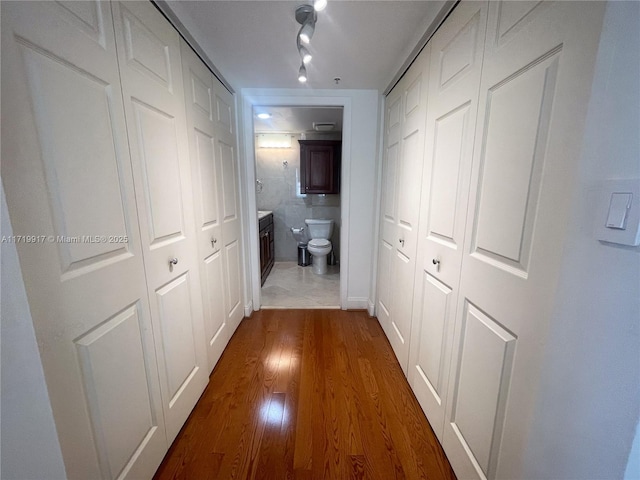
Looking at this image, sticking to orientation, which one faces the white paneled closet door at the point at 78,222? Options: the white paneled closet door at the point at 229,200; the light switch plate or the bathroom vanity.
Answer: the light switch plate

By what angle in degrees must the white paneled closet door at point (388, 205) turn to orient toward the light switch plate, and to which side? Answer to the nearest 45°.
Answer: approximately 90° to its left

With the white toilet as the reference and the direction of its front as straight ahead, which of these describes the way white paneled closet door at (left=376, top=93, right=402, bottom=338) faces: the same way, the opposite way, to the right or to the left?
to the right

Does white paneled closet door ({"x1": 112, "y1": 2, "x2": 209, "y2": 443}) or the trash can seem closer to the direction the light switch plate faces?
the white paneled closet door

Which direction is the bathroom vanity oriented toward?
to the viewer's right

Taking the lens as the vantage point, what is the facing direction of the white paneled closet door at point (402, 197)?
facing to the left of the viewer

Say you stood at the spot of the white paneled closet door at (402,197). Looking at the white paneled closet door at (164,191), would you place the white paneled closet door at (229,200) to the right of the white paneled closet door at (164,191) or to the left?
right

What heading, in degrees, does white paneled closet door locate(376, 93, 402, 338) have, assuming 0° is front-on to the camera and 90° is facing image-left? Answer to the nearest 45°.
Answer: approximately 90°

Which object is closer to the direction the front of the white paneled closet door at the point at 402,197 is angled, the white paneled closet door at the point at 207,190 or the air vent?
the white paneled closet door

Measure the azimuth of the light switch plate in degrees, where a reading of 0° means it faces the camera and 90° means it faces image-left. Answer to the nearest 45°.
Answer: approximately 45°

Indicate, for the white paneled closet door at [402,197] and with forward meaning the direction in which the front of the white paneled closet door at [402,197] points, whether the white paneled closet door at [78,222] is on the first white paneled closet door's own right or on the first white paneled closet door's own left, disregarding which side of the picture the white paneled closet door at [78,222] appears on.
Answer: on the first white paneled closet door's own left

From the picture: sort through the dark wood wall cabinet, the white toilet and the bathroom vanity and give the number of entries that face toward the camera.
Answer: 2

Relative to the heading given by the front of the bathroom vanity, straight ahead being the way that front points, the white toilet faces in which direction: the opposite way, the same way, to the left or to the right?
to the right

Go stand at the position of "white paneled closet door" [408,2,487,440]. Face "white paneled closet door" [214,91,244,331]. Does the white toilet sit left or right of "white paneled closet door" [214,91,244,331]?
right

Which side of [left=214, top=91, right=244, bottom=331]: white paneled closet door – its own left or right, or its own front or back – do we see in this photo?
right
